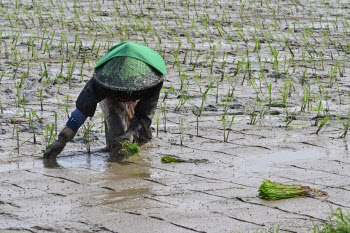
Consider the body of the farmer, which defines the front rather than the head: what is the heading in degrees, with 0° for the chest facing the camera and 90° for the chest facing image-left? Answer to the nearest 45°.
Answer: approximately 0°

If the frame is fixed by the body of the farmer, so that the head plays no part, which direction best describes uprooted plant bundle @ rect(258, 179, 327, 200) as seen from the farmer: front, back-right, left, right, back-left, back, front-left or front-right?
front-left
